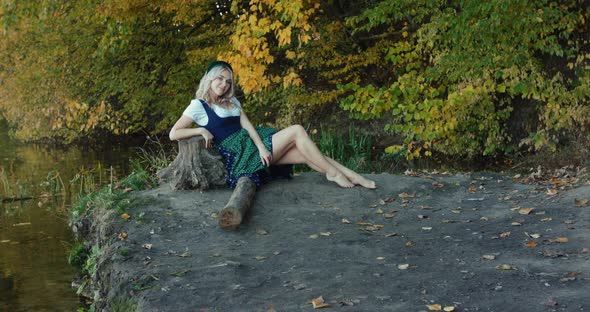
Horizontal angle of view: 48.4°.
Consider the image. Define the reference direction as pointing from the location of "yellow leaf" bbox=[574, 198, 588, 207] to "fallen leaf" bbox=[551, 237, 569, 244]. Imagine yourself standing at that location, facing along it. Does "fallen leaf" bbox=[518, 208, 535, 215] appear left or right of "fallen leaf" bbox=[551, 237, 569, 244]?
right

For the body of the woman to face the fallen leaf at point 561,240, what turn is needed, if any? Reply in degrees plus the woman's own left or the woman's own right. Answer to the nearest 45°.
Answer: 0° — they already face it

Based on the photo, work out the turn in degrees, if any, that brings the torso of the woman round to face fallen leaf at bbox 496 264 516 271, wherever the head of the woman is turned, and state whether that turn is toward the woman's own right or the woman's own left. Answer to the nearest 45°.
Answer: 0° — they already face it

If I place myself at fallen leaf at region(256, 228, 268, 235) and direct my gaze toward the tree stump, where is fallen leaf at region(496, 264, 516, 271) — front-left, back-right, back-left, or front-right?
back-right

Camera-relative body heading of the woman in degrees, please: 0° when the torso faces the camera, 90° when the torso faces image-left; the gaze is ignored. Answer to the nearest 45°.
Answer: approximately 315°

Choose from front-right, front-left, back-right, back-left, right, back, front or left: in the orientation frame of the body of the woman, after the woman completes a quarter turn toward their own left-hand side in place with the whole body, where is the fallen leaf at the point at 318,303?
back-right

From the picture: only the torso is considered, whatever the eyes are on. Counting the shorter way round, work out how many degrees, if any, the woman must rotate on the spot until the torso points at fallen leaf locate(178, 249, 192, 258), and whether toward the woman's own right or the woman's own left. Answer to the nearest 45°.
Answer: approximately 45° to the woman's own right
